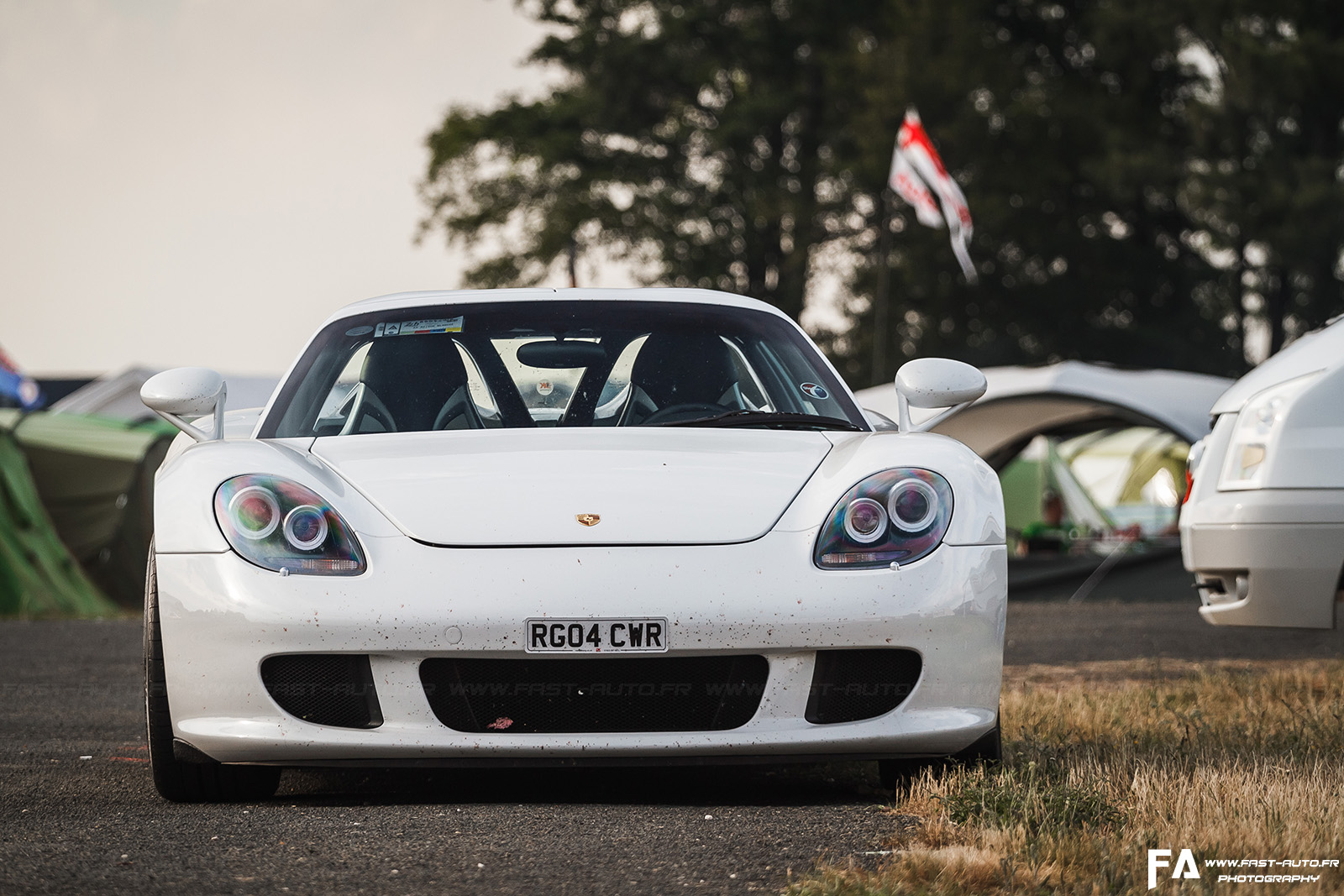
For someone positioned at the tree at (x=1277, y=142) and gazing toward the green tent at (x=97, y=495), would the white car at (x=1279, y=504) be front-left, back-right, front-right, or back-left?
front-left

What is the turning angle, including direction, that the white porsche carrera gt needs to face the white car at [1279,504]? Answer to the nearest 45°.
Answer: approximately 135° to its left

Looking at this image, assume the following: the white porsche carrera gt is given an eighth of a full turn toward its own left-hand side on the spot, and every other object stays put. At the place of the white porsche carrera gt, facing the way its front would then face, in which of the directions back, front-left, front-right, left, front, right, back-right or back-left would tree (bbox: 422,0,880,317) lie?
back-left

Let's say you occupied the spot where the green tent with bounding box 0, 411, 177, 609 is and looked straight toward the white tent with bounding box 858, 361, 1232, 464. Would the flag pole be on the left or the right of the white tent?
left

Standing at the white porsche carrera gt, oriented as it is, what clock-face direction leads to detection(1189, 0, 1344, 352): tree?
The tree is roughly at 7 o'clock from the white porsche carrera gt.

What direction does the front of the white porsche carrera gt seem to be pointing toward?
toward the camera

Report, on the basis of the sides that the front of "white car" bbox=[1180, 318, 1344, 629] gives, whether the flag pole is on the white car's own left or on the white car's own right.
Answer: on the white car's own right
